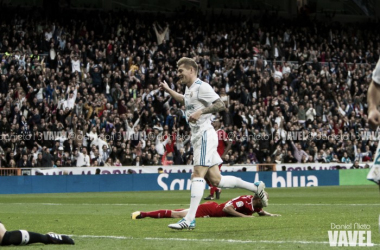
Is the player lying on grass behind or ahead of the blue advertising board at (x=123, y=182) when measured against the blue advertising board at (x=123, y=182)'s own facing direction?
ahead

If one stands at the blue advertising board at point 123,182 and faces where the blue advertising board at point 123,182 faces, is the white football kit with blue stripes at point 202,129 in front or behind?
in front

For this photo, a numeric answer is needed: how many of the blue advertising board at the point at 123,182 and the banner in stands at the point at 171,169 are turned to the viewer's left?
0

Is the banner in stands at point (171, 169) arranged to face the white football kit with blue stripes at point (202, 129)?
yes

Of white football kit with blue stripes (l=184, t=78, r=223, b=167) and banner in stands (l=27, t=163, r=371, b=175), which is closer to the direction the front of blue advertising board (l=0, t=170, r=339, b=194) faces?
the white football kit with blue stripes

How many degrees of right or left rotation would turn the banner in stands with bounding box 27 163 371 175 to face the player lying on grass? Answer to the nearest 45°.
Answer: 0° — it already faces them
